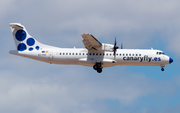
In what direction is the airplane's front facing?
to the viewer's right
